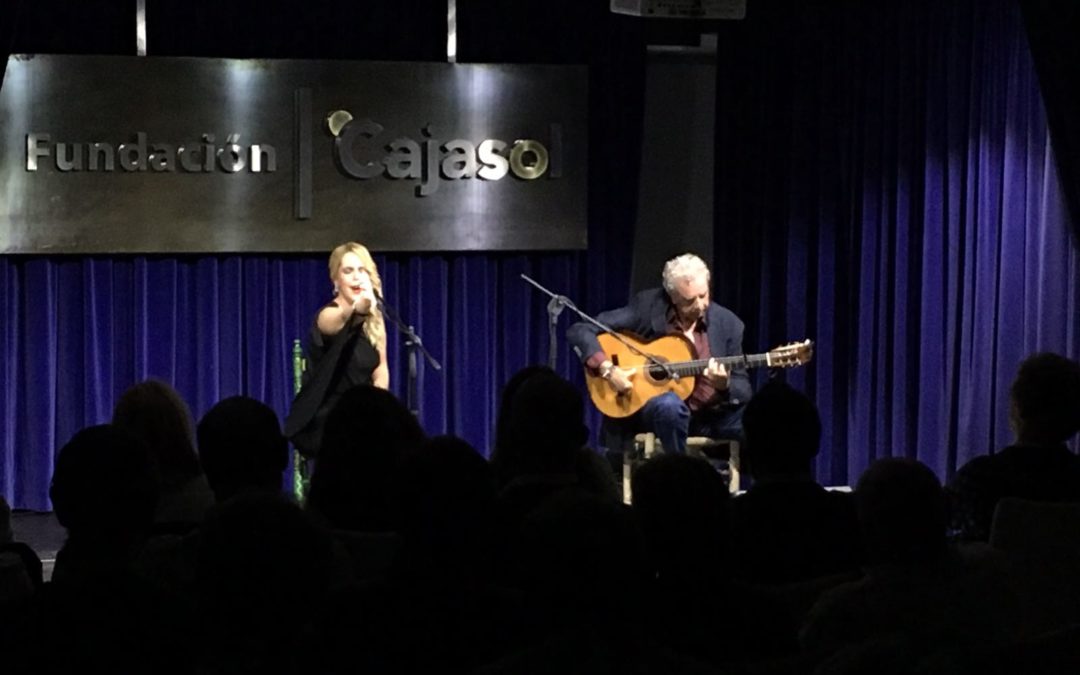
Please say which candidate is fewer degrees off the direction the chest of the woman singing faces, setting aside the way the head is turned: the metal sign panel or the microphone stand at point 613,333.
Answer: the microphone stand

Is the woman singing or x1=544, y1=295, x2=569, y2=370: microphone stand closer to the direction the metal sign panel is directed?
the woman singing

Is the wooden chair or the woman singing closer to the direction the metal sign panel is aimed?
the woman singing

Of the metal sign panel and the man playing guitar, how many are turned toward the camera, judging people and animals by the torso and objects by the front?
2

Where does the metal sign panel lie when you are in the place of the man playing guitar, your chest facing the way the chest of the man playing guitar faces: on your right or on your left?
on your right

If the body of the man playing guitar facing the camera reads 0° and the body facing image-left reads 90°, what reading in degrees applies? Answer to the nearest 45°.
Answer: approximately 0°

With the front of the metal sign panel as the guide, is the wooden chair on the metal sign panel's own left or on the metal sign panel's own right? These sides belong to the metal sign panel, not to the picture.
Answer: on the metal sign panel's own left

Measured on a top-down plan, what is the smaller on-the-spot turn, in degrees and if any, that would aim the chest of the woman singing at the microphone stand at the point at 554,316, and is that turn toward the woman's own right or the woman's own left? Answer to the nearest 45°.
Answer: approximately 90° to the woman's own left

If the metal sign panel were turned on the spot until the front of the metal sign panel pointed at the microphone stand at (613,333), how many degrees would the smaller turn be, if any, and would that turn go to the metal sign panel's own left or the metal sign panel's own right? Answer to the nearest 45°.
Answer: approximately 45° to the metal sign panel's own left

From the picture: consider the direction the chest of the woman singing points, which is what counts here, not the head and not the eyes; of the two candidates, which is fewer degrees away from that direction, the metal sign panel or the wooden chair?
the wooden chair

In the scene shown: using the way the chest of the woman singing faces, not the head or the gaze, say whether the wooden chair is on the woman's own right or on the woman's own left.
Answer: on the woman's own left
